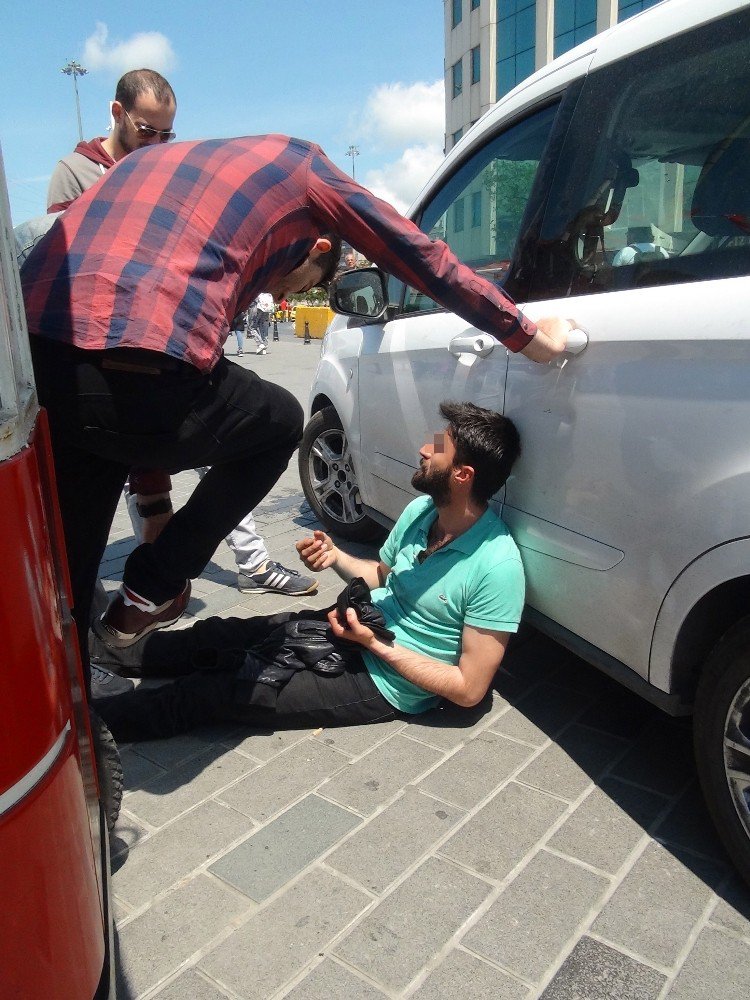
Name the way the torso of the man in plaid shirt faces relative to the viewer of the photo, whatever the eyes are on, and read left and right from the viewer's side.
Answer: facing away from the viewer and to the right of the viewer

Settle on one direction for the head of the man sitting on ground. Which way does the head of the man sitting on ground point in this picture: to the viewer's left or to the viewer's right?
to the viewer's left

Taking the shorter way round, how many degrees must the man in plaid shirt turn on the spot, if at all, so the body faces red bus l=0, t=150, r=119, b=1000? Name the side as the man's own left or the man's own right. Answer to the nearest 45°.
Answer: approximately 135° to the man's own right

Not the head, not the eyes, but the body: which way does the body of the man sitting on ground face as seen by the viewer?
to the viewer's left

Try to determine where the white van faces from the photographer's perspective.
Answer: facing away from the viewer and to the left of the viewer

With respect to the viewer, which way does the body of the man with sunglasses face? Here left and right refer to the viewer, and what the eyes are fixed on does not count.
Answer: facing the viewer and to the right of the viewer

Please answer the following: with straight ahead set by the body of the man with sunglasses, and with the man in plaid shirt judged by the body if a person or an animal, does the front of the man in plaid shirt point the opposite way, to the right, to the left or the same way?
to the left

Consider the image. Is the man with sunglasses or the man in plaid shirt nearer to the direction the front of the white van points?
the man with sunglasses

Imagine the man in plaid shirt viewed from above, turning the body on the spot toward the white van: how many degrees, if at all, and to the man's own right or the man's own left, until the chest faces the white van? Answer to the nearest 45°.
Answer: approximately 45° to the man's own right

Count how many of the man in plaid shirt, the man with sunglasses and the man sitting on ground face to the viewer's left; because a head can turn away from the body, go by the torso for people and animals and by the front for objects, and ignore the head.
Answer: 1

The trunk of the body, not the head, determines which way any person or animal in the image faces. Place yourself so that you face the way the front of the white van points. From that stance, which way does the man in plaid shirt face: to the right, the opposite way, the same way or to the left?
to the right

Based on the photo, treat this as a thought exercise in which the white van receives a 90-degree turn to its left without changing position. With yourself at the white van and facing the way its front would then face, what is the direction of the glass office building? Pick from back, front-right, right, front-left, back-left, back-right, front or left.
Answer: back-right

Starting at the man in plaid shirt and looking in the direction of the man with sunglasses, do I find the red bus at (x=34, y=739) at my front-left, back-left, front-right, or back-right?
back-left

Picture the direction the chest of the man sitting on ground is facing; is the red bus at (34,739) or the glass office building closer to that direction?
the red bus

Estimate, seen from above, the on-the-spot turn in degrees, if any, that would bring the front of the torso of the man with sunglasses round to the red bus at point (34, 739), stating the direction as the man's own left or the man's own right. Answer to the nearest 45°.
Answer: approximately 45° to the man's own right
